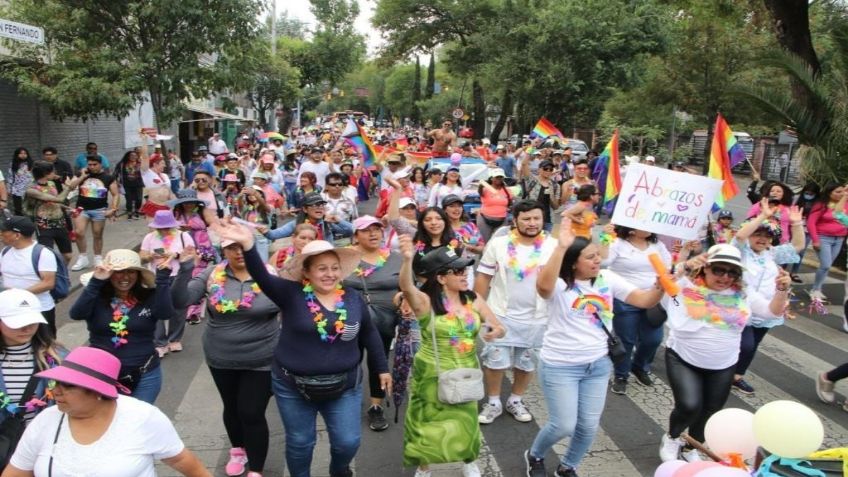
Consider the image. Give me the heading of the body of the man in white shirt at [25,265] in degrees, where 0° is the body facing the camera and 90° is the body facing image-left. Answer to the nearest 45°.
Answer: approximately 45°

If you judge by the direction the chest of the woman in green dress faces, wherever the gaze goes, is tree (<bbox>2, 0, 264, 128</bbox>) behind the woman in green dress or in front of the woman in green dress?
behind

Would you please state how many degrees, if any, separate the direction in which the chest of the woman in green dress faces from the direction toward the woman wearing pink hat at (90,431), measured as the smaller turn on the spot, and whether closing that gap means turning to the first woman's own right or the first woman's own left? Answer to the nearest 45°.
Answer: approximately 90° to the first woman's own right

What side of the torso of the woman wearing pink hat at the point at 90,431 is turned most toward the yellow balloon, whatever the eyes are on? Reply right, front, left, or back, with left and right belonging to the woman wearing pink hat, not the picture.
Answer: left

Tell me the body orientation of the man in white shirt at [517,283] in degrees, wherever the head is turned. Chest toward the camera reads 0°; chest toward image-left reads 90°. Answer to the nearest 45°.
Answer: approximately 0°

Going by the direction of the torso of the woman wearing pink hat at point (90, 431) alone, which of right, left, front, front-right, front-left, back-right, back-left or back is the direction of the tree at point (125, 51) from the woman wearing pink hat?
back-right

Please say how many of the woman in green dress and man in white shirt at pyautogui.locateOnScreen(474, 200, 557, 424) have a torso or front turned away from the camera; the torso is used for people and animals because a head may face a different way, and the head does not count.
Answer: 0

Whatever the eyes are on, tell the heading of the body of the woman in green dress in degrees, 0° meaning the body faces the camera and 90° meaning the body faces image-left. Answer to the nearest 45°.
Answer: approximately 315°

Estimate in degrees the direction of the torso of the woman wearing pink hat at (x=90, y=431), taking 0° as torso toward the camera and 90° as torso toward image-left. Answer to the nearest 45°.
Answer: approximately 45°

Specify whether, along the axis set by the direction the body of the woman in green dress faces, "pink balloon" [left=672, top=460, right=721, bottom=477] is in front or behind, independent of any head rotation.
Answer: in front
